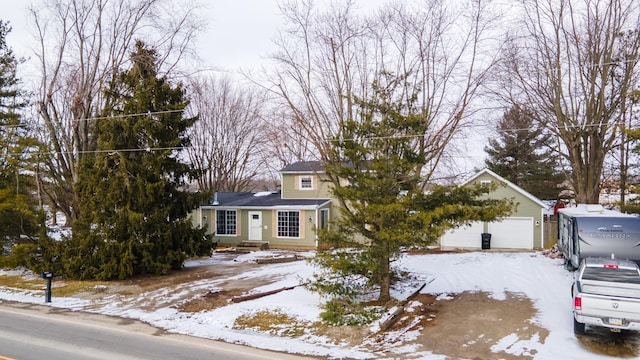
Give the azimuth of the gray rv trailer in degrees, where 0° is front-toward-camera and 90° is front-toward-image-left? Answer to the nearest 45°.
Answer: approximately 0°

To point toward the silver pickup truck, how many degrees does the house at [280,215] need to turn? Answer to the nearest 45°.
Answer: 0° — it already faces it

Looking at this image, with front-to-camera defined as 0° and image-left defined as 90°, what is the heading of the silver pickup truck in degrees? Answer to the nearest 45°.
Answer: approximately 180°

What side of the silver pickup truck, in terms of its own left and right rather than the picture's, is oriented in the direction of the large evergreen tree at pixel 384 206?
left

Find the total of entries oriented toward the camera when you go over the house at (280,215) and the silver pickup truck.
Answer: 1

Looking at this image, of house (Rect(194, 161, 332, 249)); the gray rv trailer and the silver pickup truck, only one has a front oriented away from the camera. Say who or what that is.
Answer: the silver pickup truck

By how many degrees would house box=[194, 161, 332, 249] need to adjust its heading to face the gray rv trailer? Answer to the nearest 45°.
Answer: approximately 45° to its left

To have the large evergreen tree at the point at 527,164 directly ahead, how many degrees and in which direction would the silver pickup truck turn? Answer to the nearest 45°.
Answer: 0° — it already faces it

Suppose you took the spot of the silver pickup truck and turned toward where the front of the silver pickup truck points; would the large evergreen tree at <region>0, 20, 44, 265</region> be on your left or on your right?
on your left
